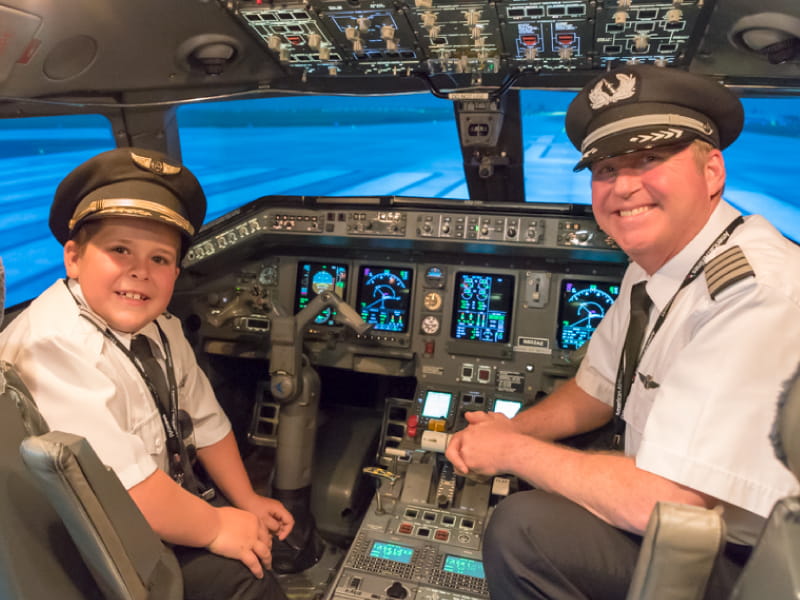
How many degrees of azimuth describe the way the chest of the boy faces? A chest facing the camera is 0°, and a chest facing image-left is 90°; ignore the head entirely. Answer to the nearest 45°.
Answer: approximately 315°
